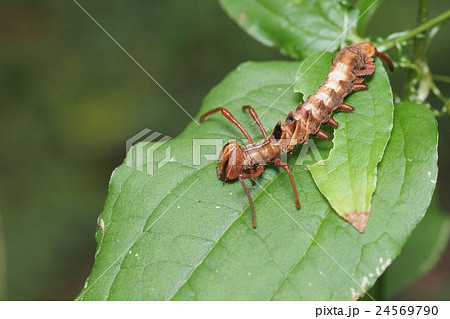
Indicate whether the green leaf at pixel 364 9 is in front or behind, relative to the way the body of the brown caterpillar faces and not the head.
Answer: behind

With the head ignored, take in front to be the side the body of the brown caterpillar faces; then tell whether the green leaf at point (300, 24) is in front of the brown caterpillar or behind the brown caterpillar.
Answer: behind

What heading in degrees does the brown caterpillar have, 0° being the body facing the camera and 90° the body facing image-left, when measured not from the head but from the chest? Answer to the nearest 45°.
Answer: approximately 45°
